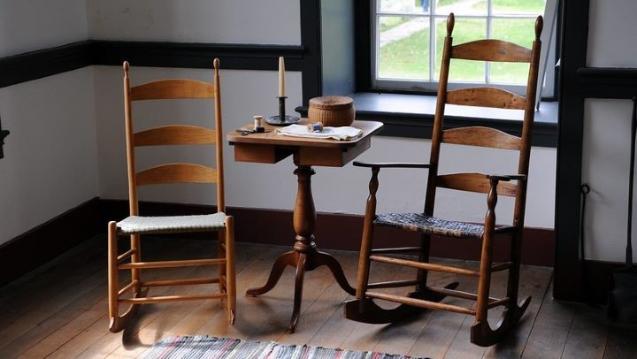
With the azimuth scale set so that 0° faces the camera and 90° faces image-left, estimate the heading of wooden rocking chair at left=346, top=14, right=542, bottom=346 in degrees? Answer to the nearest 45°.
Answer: approximately 45°

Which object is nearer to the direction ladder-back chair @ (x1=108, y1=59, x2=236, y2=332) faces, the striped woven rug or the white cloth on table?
the striped woven rug

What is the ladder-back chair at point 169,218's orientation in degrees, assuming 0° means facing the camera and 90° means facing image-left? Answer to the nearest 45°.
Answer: approximately 0°

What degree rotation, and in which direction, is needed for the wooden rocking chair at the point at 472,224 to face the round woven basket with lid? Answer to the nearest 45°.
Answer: approximately 45° to its right

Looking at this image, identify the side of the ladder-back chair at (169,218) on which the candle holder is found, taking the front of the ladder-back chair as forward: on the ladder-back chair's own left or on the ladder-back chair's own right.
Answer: on the ladder-back chair's own left

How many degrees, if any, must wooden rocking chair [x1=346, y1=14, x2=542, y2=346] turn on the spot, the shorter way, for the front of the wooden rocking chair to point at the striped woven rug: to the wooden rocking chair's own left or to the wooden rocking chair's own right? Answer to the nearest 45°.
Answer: approximately 45° to the wooden rocking chair's own right

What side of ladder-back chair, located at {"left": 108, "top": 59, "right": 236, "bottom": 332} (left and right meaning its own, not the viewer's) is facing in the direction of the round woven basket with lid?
left

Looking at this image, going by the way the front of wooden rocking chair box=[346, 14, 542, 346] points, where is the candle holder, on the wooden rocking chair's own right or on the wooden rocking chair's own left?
on the wooden rocking chair's own right
